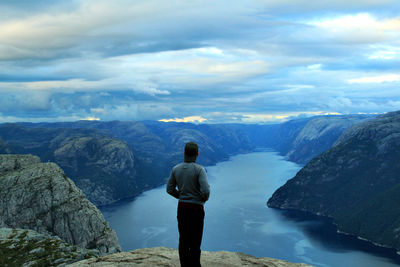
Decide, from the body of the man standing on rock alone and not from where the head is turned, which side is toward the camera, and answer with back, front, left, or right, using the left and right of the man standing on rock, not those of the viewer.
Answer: back
